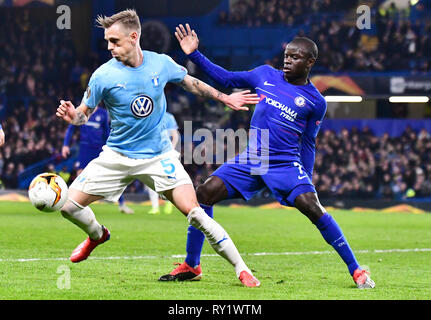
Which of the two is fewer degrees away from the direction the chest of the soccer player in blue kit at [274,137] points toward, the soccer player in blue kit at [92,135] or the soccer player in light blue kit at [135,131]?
the soccer player in light blue kit

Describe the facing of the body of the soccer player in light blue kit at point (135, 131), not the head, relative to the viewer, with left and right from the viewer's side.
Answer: facing the viewer

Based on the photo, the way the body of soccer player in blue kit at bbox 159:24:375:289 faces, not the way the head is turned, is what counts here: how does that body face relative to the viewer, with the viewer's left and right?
facing the viewer and to the left of the viewer

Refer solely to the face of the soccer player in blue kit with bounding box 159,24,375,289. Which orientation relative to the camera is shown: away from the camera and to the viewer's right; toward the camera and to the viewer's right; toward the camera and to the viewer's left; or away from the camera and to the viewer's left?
toward the camera and to the viewer's left

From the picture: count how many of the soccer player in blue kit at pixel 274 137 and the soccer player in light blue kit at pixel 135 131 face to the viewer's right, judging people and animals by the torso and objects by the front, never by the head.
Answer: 0

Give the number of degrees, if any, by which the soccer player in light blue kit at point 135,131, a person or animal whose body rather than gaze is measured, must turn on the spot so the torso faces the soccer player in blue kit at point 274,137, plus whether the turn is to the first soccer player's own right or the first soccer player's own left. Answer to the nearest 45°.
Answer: approximately 90° to the first soccer player's own left
